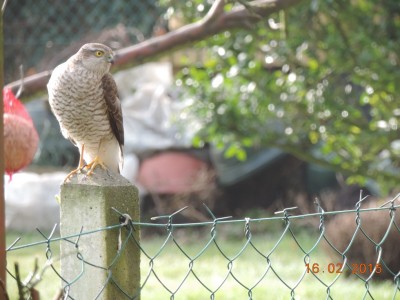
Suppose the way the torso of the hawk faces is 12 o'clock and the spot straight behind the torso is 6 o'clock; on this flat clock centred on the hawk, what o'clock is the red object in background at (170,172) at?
The red object in background is roughly at 5 o'clock from the hawk.

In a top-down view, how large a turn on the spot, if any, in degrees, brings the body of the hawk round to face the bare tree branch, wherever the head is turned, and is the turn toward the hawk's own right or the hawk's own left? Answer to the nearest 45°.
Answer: approximately 180°

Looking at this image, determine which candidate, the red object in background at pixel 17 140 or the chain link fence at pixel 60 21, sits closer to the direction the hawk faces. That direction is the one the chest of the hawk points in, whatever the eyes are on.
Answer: the red object in background

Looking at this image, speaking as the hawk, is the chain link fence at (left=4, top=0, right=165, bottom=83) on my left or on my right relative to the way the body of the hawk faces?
on my right

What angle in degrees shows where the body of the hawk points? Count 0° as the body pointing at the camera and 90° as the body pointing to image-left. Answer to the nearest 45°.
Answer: approximately 45°
